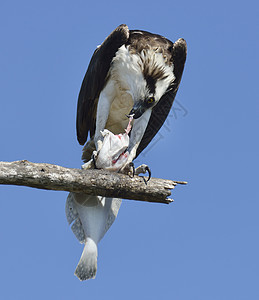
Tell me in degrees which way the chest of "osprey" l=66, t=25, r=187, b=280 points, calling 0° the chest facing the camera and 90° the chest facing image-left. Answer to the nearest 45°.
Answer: approximately 0°
